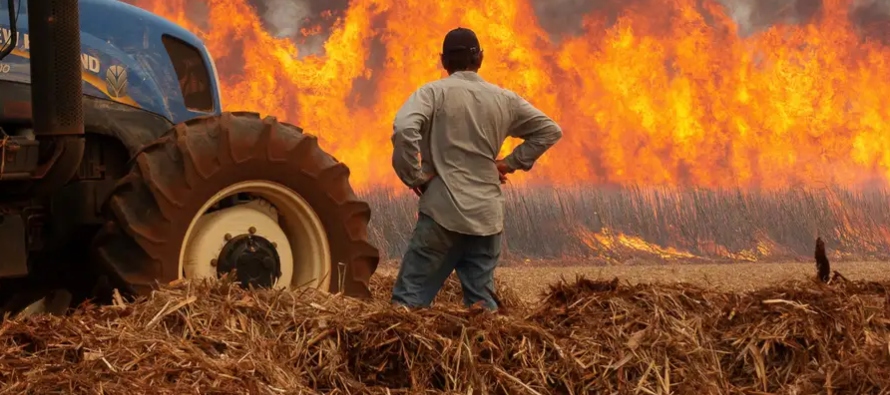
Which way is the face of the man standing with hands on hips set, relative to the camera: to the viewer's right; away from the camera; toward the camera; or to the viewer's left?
away from the camera

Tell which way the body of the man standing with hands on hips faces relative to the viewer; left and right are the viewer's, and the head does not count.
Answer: facing away from the viewer

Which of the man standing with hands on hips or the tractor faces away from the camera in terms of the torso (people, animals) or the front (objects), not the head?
the man standing with hands on hips

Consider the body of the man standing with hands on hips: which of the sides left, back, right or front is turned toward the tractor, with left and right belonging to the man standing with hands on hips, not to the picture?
left
